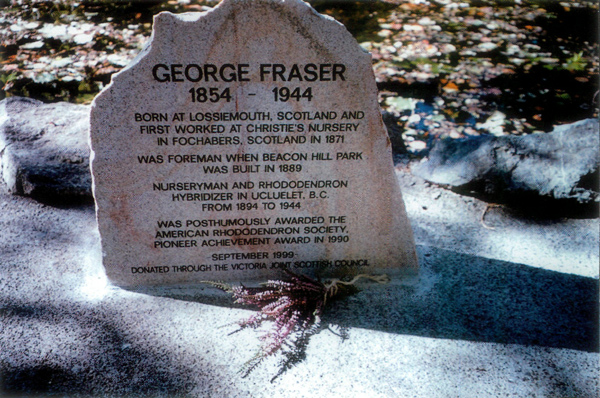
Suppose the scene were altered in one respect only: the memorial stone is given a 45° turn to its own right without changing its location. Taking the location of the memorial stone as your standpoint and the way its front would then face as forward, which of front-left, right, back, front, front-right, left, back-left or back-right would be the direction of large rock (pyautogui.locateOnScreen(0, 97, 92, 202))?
right

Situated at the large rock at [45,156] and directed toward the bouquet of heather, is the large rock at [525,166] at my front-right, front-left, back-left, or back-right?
front-left

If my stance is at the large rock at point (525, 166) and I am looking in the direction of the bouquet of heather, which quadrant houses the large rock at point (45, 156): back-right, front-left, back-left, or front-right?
front-right

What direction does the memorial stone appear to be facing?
toward the camera
